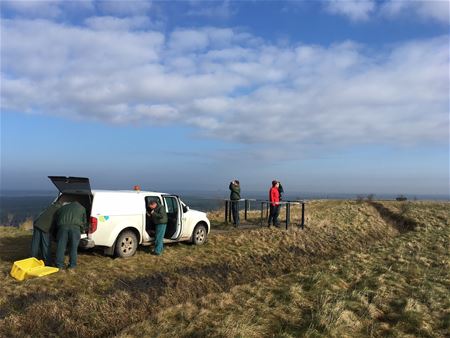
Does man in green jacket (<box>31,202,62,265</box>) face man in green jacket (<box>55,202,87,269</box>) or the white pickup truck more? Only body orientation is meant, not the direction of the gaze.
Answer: the white pickup truck

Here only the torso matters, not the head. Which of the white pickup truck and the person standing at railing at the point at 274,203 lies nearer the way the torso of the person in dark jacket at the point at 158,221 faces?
the white pickup truck

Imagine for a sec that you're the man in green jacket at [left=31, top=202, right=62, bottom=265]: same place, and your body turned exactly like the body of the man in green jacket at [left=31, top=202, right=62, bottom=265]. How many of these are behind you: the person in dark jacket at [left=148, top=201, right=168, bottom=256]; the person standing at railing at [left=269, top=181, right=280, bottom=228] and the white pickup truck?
0

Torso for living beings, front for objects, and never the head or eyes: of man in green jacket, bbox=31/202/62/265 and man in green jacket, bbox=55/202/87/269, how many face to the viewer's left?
0

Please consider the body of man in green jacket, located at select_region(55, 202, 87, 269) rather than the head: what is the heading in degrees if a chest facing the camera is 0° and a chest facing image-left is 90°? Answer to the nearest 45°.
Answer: approximately 225°

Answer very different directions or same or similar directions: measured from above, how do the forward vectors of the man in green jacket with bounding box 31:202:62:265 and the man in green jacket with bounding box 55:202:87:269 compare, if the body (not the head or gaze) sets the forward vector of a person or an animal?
same or similar directions

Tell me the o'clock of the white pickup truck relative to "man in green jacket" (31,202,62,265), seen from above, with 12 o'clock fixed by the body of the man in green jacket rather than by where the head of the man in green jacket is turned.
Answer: The white pickup truck is roughly at 1 o'clock from the man in green jacket.

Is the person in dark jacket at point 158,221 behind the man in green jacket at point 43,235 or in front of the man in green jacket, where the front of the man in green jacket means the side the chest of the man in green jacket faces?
in front

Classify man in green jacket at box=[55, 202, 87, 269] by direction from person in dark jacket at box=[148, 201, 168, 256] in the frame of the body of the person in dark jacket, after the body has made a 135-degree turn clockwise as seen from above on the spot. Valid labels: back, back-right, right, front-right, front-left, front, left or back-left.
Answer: back

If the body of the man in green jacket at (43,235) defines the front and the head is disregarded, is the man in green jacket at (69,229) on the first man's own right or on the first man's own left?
on the first man's own right

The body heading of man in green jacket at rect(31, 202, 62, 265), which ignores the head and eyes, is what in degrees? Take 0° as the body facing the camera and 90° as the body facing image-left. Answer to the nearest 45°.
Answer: approximately 225°

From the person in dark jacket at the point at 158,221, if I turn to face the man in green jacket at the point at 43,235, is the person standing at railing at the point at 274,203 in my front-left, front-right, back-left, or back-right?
back-right

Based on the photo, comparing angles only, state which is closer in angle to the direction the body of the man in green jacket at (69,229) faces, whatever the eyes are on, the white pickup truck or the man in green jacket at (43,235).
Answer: the white pickup truck

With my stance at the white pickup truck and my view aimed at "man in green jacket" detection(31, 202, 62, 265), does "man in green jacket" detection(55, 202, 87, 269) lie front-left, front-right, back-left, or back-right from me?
front-left

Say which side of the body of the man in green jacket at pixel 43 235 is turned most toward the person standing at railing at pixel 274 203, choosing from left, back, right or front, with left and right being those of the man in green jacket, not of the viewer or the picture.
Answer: front

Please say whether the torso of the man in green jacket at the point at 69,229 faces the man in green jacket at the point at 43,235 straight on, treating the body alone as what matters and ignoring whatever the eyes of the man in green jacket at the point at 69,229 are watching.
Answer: no
